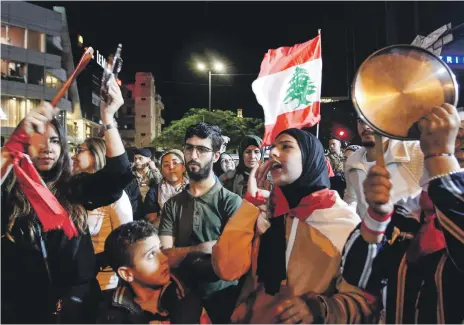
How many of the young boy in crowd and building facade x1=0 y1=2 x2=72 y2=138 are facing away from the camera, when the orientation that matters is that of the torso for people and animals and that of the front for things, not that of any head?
0

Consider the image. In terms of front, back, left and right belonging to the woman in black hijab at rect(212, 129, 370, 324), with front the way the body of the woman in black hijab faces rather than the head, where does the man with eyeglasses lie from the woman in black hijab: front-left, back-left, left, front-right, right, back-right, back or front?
right

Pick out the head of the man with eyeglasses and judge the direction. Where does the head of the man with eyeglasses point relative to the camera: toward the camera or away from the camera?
toward the camera

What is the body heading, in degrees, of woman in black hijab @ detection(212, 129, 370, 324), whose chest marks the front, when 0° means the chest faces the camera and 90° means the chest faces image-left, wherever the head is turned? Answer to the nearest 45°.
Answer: approximately 45°

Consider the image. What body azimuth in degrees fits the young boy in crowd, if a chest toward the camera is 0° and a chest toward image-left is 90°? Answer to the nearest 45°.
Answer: approximately 315°

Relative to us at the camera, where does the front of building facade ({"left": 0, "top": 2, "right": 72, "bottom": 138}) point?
facing the viewer and to the right of the viewer

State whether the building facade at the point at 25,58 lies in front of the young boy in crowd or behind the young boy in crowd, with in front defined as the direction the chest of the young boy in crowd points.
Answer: behind

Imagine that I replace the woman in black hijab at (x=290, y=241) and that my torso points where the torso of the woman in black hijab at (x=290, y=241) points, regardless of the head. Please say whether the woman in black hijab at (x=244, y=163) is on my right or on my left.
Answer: on my right

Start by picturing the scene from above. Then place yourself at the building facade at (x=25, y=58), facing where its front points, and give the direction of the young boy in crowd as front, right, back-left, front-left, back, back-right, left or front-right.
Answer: front-right

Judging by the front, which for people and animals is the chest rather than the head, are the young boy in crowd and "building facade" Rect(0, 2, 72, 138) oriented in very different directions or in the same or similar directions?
same or similar directions

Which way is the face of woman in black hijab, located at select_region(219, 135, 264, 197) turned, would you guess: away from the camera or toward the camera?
toward the camera

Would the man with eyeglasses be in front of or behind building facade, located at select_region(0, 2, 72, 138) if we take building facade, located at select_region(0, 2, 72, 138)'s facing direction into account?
in front
